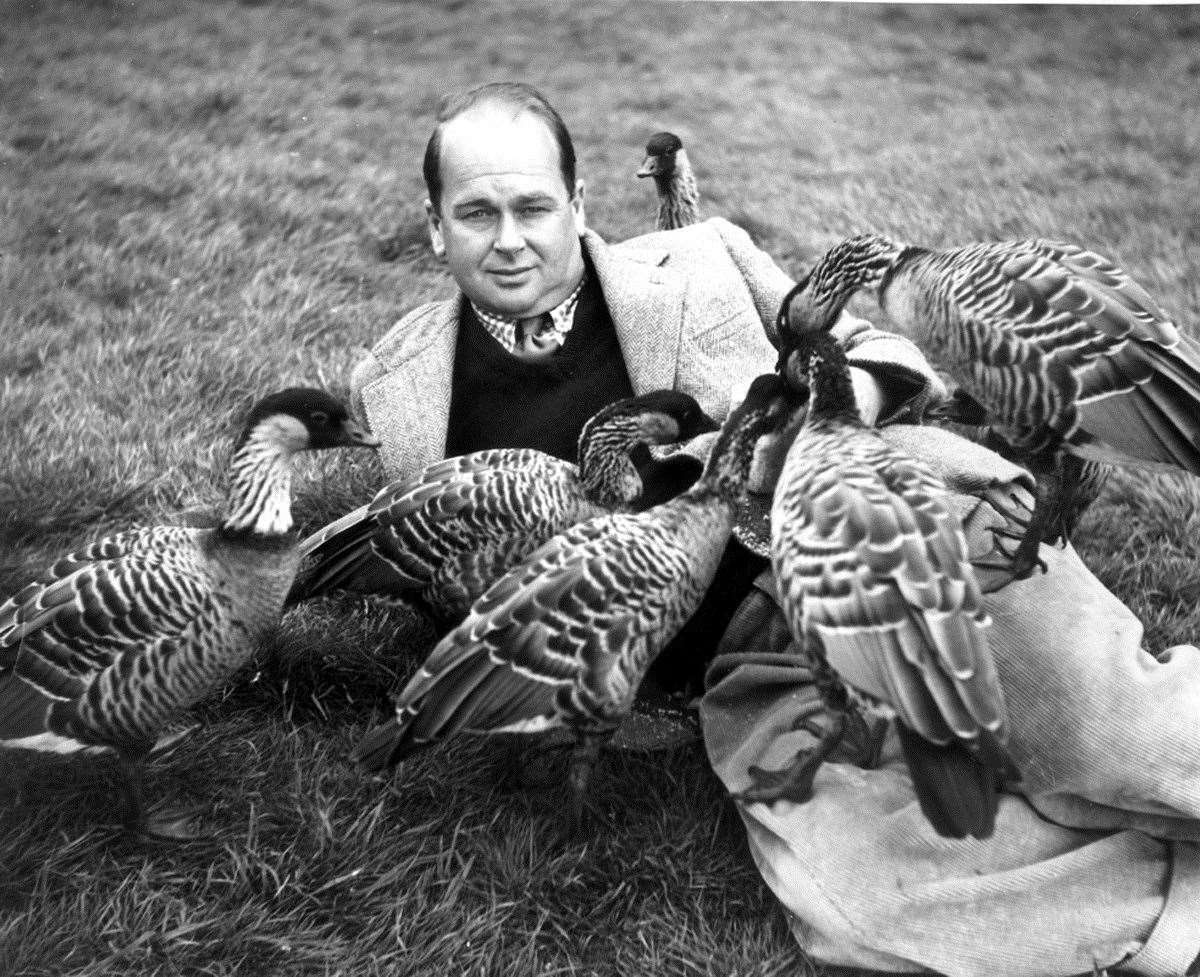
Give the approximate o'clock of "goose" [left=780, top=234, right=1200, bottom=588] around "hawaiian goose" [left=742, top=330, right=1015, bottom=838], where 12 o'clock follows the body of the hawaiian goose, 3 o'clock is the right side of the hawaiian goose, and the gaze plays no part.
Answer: The goose is roughly at 2 o'clock from the hawaiian goose.

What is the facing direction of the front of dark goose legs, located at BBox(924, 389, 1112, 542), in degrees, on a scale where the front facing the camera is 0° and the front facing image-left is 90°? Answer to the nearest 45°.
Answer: approximately 90°

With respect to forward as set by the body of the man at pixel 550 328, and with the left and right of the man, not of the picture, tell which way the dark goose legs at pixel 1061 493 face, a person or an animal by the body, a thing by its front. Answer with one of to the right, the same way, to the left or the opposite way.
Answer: to the right

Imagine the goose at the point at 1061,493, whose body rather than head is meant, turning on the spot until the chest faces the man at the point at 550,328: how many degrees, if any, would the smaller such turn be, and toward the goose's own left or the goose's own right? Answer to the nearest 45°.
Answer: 0° — it already faces them

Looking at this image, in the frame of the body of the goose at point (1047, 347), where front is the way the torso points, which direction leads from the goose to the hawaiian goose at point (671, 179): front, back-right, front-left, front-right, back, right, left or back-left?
front-right

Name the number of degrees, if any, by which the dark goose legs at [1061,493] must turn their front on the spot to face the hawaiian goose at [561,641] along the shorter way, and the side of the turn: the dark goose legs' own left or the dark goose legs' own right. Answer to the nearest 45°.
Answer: approximately 45° to the dark goose legs' own left

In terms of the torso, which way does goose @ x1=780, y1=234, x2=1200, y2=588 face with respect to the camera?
to the viewer's left
